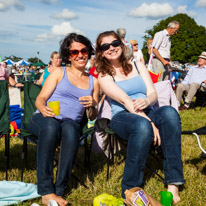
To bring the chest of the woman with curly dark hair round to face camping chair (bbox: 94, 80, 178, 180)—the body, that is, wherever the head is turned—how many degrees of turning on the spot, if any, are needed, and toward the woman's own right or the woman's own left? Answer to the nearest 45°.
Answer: approximately 135° to the woman's own left

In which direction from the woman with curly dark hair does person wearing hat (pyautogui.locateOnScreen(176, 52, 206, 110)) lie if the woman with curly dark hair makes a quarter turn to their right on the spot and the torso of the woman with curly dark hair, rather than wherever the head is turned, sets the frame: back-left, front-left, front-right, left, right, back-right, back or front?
back-right

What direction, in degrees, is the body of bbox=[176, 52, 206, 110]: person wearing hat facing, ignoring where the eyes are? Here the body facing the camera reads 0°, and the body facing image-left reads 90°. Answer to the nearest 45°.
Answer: approximately 45°

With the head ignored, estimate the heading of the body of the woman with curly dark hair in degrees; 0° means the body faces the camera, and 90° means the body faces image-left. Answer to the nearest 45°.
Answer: approximately 0°

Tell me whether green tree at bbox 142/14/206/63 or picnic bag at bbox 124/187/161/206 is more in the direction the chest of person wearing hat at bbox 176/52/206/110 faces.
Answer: the picnic bag

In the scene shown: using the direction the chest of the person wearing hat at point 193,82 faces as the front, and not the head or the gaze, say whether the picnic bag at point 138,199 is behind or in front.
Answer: in front

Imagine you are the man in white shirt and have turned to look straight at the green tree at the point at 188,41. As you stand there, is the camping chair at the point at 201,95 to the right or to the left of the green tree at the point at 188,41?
right

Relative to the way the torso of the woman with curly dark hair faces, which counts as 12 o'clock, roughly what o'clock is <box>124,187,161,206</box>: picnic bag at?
The picnic bag is roughly at 11 o'clock from the woman with curly dark hair.
